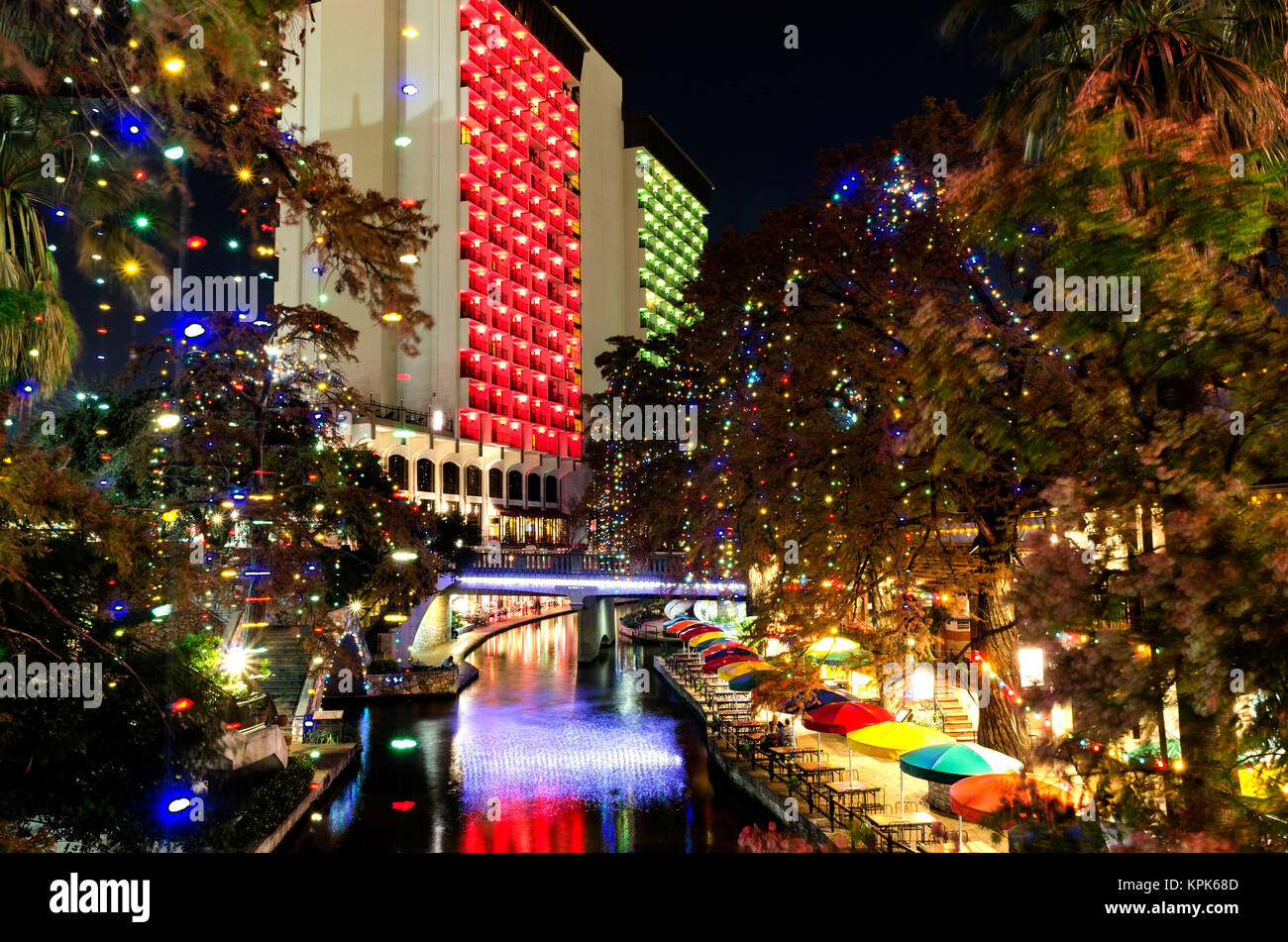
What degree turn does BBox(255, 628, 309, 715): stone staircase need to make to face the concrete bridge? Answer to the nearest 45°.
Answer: approximately 135° to its left

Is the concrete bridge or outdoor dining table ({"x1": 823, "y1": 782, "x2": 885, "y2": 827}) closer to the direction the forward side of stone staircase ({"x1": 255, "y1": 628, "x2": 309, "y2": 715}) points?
the outdoor dining table

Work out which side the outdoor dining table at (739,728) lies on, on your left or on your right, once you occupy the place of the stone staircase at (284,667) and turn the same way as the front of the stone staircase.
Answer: on your left

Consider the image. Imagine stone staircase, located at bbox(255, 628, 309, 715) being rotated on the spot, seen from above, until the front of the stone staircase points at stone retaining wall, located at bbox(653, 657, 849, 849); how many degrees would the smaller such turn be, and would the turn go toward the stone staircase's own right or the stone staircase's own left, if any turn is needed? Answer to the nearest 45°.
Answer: approximately 45° to the stone staircase's own left

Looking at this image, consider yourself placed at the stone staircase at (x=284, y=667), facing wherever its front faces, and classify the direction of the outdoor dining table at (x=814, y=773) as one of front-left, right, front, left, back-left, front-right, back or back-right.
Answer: front-left

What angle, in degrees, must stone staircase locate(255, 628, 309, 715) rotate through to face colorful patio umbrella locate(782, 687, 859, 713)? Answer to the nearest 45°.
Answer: approximately 45° to its left

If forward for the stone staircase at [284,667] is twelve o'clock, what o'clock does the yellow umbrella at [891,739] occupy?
The yellow umbrella is roughly at 11 o'clock from the stone staircase.

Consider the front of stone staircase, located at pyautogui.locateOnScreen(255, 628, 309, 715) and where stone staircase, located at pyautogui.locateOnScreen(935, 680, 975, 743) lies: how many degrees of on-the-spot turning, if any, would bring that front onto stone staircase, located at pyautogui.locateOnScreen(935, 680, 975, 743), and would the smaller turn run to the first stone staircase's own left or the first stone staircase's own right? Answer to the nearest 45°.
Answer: approximately 45° to the first stone staircase's own left

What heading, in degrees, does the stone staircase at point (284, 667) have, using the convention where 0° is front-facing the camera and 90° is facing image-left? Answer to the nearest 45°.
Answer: approximately 0°

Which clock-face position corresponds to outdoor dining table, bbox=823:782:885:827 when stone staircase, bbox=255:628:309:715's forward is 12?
The outdoor dining table is roughly at 11 o'clock from the stone staircase.

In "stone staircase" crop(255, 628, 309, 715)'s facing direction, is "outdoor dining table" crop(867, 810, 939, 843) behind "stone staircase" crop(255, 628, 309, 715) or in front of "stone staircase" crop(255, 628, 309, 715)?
in front
